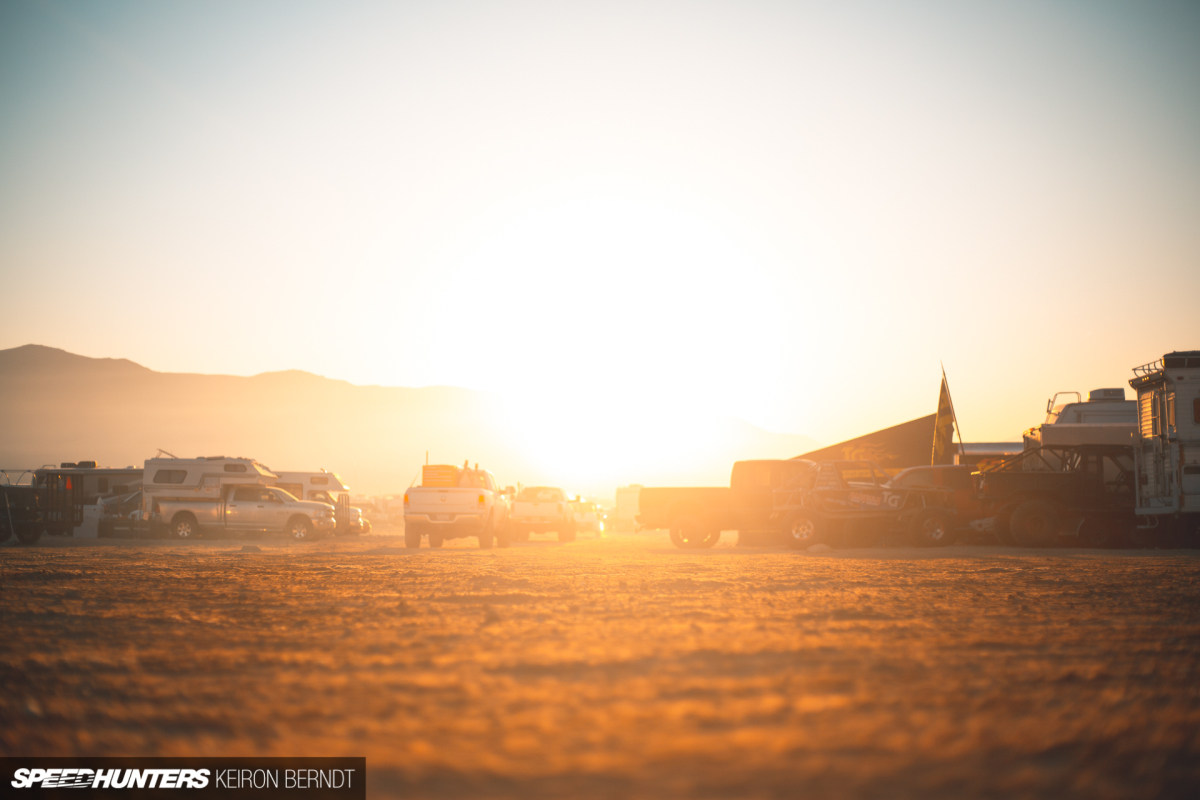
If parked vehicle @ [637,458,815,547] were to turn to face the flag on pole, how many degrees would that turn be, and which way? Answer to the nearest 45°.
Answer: approximately 45° to its left

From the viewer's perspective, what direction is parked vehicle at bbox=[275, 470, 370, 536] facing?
to the viewer's right

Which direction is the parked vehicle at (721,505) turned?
to the viewer's right

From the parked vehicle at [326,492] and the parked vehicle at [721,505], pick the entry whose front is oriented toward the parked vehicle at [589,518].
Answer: the parked vehicle at [326,492]

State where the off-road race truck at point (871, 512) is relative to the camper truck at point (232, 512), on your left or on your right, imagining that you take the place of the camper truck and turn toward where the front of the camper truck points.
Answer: on your right

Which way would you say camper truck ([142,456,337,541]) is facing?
to the viewer's right

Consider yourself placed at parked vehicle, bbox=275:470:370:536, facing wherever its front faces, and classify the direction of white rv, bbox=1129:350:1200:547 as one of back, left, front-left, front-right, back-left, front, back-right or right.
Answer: front-right

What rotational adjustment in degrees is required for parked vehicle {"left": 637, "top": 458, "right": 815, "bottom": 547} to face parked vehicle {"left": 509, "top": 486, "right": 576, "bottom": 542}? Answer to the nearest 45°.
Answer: approximately 135° to its left

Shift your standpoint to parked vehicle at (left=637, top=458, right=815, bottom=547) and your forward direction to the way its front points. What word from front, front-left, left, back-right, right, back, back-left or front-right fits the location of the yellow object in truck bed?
back

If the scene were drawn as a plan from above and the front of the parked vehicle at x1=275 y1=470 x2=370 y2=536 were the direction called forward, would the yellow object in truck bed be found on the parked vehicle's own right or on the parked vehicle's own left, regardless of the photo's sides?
on the parked vehicle's own right

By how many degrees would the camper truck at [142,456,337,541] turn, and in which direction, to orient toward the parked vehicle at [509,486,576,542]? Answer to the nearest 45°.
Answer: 0° — it already faces it

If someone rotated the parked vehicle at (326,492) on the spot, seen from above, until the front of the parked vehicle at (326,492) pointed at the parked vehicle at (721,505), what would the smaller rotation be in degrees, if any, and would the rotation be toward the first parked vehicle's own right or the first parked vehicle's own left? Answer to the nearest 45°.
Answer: approximately 45° to the first parked vehicle's own right
